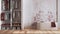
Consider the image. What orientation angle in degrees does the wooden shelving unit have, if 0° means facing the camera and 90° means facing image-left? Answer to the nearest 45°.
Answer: approximately 0°
